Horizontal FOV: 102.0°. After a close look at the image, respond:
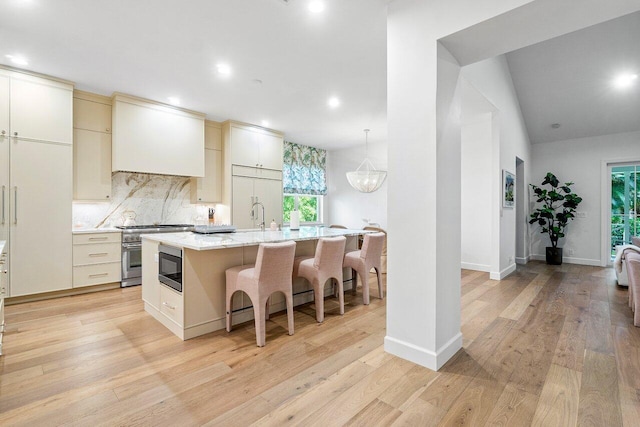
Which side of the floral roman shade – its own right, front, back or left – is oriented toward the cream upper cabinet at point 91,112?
right

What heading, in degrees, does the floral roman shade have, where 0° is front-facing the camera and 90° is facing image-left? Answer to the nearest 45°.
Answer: approximately 315°

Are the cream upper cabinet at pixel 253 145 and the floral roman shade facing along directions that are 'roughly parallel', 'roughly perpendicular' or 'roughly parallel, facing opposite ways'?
roughly parallel

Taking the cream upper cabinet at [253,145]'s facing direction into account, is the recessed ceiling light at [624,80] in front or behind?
in front

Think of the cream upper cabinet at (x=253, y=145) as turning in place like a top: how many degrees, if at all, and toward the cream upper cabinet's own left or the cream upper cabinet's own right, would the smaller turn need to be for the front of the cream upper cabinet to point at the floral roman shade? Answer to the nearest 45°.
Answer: approximately 90° to the cream upper cabinet's own left

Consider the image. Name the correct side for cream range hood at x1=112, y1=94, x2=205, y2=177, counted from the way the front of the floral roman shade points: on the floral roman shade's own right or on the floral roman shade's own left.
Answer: on the floral roman shade's own right
